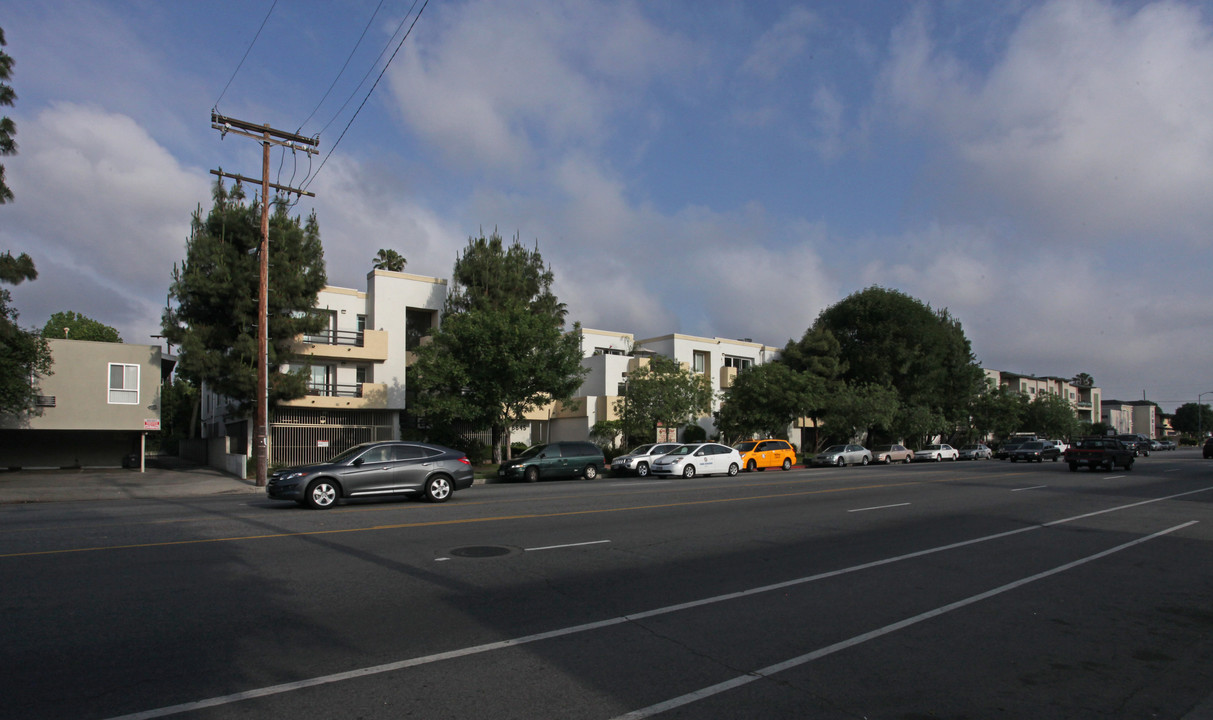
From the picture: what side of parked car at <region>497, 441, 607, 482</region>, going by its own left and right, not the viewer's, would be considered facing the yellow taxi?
back

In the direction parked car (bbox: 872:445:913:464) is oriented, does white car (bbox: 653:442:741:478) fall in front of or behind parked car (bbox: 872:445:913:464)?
in front

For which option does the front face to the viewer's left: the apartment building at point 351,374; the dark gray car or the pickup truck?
the dark gray car

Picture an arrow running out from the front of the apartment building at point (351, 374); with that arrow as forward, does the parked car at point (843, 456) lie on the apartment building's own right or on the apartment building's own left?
on the apartment building's own left

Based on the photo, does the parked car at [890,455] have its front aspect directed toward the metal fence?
yes

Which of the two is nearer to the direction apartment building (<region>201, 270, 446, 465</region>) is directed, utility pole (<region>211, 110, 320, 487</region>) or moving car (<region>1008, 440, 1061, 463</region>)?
the utility pole

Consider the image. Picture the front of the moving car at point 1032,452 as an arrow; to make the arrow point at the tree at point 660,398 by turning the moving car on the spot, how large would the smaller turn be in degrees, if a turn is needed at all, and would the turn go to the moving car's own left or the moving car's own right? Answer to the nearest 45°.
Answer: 0° — it already faces it

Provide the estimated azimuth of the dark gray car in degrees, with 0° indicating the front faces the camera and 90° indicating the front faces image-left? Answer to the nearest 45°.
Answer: approximately 90°

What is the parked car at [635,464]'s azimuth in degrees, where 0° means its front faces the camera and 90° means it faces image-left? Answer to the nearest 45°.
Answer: approximately 45°

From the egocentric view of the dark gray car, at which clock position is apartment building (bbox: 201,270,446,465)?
The apartment building is roughly at 3 o'clock from the dark gray car.

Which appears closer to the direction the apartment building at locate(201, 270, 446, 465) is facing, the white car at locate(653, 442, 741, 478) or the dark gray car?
the dark gray car
